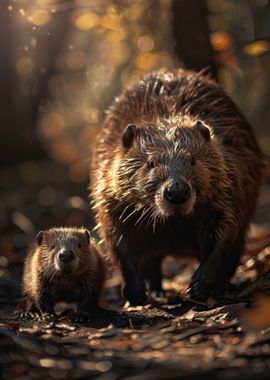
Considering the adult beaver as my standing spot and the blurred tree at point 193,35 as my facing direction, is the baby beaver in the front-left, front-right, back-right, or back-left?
back-left

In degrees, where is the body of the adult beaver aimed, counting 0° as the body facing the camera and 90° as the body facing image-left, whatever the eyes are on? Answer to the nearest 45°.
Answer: approximately 0°

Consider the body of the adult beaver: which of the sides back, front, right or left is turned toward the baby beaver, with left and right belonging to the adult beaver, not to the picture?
right

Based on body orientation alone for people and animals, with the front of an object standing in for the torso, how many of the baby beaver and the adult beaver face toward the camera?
2

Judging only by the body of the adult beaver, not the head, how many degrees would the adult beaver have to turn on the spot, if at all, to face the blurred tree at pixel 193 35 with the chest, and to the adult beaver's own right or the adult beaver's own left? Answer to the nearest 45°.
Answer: approximately 180°

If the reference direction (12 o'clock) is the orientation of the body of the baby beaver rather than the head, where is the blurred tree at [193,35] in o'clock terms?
The blurred tree is roughly at 7 o'clock from the baby beaver.

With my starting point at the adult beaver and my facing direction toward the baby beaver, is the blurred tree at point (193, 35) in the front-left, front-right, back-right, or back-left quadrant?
back-right

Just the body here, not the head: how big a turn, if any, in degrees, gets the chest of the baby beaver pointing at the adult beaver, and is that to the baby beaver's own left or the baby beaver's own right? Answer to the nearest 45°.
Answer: approximately 90° to the baby beaver's own left

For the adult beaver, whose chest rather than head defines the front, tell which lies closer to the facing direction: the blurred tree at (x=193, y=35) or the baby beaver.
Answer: the baby beaver

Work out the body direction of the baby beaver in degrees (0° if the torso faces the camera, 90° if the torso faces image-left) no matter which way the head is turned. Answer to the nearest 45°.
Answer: approximately 0°
